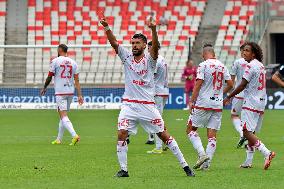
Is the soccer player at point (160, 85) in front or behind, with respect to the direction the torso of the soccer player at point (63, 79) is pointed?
behind

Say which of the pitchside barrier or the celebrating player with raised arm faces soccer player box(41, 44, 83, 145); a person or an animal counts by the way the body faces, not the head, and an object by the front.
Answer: the pitchside barrier

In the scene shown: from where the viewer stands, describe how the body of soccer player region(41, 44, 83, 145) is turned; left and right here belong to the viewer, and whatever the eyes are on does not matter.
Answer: facing away from the viewer and to the left of the viewer

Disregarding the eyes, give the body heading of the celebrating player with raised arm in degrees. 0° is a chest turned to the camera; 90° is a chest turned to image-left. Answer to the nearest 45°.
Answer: approximately 0°
